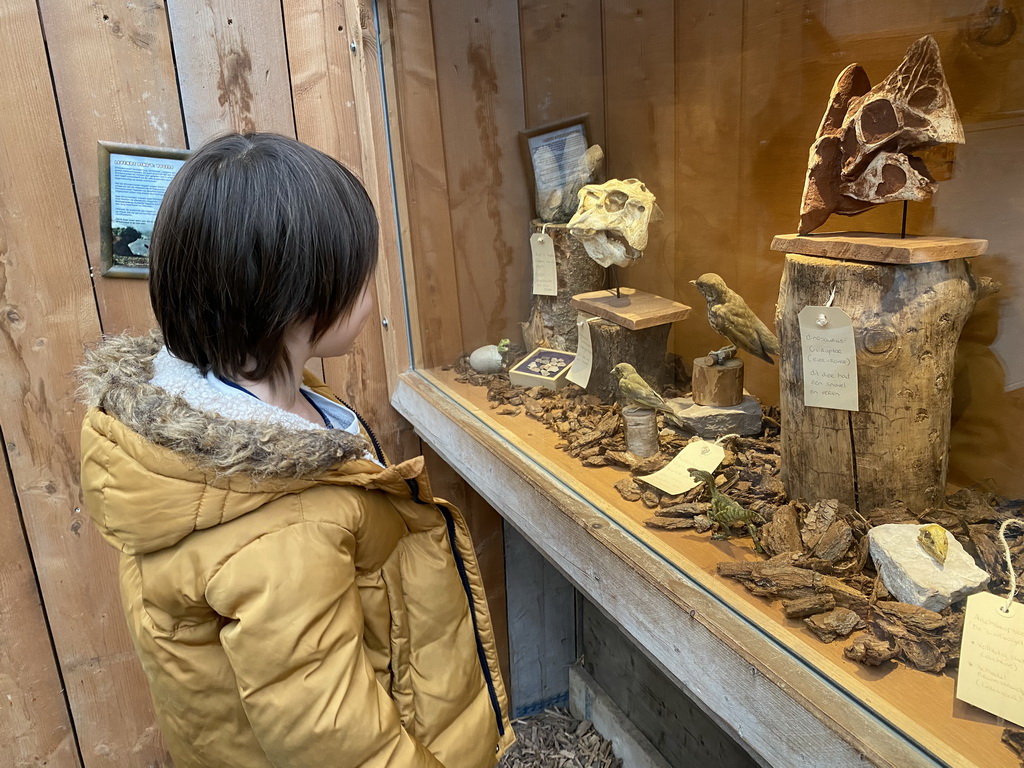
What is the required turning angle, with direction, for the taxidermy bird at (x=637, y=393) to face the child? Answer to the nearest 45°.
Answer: approximately 45° to its left

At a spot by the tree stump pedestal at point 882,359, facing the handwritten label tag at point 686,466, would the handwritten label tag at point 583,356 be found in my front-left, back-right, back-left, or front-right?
front-right

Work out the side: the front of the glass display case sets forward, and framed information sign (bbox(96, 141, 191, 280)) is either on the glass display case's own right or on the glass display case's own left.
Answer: on the glass display case's own right

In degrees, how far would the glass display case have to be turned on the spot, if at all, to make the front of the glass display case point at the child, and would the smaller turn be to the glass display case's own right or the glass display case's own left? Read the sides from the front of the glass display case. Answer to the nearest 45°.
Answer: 0° — it already faces them

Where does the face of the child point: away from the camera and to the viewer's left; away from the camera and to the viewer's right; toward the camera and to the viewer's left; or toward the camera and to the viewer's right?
away from the camera and to the viewer's right

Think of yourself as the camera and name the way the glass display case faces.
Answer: facing the viewer and to the left of the viewer

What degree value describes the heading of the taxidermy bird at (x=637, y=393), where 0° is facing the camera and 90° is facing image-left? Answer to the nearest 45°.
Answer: approximately 90°

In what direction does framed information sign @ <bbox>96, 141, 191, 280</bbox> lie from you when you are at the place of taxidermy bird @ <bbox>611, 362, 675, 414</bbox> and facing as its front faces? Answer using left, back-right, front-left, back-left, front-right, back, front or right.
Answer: front

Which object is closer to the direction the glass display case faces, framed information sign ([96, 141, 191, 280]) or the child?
the child
